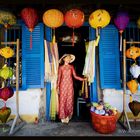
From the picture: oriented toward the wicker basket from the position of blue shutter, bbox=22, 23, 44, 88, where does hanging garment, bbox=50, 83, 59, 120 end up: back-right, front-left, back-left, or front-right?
front-left

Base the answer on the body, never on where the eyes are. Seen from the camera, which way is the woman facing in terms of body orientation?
toward the camera

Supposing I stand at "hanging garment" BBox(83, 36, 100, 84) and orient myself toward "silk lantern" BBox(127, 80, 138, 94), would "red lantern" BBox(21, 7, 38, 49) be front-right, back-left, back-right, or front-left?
back-right

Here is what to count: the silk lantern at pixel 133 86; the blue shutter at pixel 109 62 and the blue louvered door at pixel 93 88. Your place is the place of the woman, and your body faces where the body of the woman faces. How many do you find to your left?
3

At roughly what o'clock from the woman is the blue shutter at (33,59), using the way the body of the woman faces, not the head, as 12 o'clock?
The blue shutter is roughly at 3 o'clock from the woman.

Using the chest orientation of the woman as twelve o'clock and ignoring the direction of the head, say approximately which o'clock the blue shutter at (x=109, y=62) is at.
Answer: The blue shutter is roughly at 9 o'clock from the woman.

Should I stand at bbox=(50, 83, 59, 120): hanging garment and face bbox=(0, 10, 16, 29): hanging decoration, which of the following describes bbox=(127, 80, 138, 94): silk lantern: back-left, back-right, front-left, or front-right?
back-left

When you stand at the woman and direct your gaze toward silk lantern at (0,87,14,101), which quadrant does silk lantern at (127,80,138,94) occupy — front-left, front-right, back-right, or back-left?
back-left
